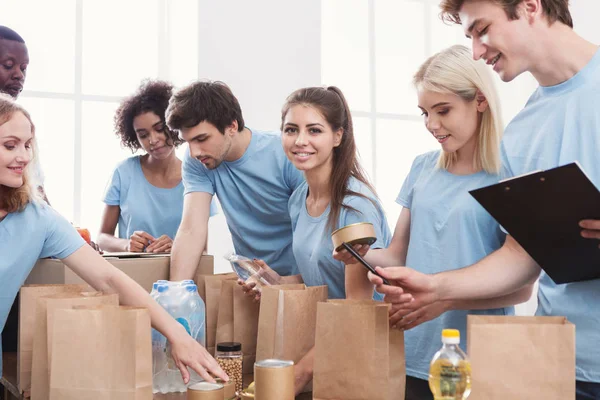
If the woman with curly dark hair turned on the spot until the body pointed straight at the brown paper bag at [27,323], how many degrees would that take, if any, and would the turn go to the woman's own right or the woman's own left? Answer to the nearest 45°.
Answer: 0° — they already face it

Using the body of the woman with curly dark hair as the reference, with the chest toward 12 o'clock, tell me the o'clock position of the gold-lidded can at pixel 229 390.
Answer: The gold-lidded can is roughly at 12 o'clock from the woman with curly dark hair.

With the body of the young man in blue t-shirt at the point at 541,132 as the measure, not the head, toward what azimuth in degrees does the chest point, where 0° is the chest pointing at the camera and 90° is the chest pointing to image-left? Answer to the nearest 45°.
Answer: approximately 45°

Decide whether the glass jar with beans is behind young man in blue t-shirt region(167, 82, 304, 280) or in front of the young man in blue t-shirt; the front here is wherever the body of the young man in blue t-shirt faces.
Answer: in front

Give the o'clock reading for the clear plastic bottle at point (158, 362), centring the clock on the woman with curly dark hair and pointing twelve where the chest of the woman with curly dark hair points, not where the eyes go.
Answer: The clear plastic bottle is roughly at 12 o'clock from the woman with curly dark hair.

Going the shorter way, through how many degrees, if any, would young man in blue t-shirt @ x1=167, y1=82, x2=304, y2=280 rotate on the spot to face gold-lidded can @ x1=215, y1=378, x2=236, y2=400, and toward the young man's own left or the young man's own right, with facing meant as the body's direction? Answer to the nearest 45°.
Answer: approximately 45° to the young man's own left

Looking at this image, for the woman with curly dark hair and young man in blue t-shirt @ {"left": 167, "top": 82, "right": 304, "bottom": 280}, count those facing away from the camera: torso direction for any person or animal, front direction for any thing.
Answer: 0

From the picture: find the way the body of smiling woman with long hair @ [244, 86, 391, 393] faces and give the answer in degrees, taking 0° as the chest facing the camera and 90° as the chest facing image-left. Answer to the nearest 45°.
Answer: approximately 45°

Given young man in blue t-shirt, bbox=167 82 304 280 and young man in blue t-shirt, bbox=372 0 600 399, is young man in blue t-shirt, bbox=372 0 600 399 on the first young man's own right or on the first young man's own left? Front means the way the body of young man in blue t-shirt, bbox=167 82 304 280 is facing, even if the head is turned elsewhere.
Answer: on the first young man's own left

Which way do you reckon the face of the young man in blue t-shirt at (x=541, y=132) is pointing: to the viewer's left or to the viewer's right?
to the viewer's left

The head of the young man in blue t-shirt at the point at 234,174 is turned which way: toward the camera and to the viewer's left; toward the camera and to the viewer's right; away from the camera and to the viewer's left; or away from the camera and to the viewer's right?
toward the camera and to the viewer's left
